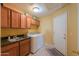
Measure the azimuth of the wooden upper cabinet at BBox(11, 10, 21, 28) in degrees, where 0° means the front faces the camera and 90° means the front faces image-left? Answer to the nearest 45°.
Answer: approximately 315°

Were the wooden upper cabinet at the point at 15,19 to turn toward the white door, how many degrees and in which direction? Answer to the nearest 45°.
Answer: approximately 45° to its left
